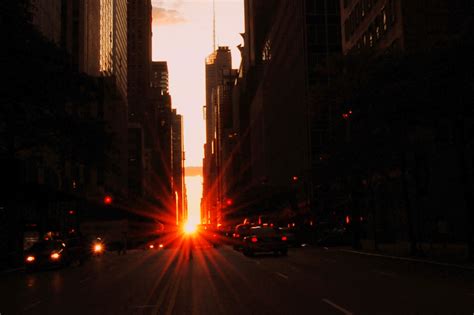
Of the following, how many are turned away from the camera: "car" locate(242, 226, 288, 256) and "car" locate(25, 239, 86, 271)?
1

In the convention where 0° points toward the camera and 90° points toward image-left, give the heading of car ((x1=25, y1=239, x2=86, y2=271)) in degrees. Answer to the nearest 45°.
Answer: approximately 45°

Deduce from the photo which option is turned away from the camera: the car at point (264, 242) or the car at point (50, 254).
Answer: the car at point (264, 242)

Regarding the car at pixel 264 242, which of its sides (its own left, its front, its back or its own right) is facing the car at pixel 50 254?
left

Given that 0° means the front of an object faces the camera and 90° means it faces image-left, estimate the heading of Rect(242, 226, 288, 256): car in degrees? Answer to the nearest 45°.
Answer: approximately 180°

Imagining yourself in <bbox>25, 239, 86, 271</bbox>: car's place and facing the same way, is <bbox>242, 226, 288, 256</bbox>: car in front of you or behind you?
behind
